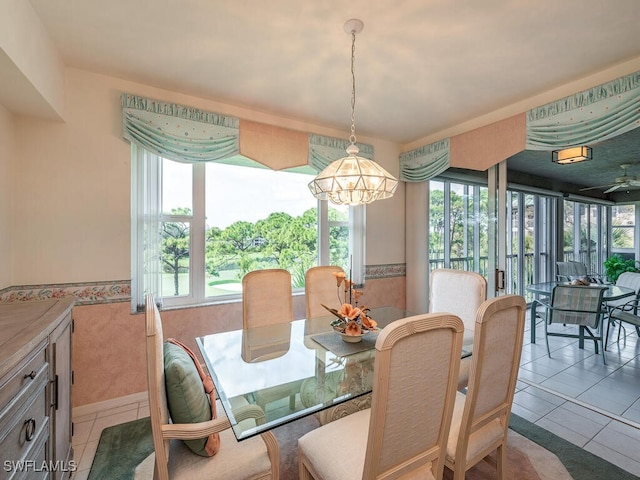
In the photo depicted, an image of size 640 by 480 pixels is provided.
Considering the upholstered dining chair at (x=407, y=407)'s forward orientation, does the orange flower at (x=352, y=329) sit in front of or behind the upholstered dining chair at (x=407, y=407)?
in front

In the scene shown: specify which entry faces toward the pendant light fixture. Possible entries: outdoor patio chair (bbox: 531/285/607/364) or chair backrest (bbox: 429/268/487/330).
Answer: the chair backrest

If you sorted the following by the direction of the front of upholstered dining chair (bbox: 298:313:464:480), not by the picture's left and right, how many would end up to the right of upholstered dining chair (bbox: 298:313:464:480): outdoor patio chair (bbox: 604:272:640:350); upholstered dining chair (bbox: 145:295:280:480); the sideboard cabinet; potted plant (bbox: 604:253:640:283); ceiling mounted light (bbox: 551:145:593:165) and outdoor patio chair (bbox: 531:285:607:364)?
4

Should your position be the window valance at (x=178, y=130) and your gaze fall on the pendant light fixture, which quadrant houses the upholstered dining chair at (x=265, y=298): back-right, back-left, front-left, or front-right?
front-left

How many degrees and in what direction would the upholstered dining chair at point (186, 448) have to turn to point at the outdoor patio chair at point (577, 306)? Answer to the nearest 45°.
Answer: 0° — it already faces it

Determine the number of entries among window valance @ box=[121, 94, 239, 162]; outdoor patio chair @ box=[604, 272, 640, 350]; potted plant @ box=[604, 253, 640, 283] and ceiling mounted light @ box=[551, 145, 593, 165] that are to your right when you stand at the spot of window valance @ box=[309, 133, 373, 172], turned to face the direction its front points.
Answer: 1

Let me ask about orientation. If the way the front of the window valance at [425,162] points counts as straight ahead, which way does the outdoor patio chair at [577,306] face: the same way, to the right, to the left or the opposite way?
to the right

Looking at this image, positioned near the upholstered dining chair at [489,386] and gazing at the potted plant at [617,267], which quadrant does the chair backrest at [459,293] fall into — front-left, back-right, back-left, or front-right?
front-left

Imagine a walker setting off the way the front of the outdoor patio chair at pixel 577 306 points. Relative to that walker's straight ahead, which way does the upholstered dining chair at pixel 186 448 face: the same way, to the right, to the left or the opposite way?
to the right

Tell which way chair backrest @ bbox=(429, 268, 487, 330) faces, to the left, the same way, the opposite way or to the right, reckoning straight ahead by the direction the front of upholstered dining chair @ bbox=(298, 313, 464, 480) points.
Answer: to the left

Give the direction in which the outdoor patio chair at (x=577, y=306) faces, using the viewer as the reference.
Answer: facing away from the viewer and to the left of the viewer

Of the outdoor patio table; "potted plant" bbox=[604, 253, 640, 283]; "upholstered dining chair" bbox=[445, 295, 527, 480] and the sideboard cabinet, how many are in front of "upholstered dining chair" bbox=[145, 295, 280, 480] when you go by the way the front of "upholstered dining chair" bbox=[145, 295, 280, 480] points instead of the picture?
3

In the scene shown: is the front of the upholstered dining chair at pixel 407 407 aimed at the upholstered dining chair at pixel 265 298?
yes

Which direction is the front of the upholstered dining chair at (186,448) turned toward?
to the viewer's right

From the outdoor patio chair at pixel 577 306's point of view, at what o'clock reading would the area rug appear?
The area rug is roughly at 8 o'clock from the outdoor patio chair.

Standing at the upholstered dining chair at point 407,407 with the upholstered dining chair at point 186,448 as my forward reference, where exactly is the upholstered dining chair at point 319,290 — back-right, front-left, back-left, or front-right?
front-right

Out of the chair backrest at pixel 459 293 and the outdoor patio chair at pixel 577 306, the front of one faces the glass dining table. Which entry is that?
the chair backrest
